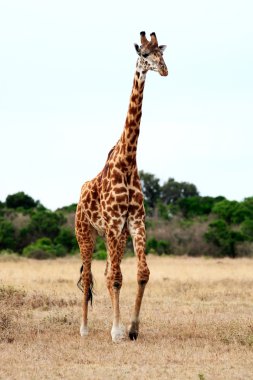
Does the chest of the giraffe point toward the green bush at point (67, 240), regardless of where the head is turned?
no

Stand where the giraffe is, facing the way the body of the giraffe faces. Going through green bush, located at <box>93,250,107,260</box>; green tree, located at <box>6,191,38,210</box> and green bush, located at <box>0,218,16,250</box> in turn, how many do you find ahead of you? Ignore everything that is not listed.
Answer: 0

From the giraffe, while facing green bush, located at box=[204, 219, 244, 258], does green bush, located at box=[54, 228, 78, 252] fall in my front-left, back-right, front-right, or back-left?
front-left

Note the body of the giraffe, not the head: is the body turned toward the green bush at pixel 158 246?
no

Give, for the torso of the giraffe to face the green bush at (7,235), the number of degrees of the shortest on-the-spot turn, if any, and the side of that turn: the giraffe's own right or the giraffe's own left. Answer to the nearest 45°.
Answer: approximately 135° to the giraffe's own left

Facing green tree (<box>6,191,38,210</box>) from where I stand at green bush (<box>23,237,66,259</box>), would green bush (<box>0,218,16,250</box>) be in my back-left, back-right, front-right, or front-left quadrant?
front-left

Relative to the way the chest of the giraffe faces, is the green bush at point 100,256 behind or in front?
behind

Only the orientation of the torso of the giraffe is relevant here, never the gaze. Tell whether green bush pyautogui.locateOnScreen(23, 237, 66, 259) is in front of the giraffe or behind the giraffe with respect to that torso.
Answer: behind

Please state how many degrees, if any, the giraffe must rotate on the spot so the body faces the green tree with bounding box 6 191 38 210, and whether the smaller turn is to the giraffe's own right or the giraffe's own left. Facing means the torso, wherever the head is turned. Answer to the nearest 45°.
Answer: approximately 135° to the giraffe's own left

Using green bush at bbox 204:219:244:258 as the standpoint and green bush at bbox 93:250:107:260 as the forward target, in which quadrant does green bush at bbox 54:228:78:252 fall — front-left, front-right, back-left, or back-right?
front-right

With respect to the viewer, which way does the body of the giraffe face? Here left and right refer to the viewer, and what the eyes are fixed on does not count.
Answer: facing the viewer and to the right of the viewer

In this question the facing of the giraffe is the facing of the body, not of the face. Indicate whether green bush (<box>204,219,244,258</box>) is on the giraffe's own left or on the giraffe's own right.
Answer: on the giraffe's own left

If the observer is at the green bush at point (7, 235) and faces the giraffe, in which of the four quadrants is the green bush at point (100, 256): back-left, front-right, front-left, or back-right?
front-left
